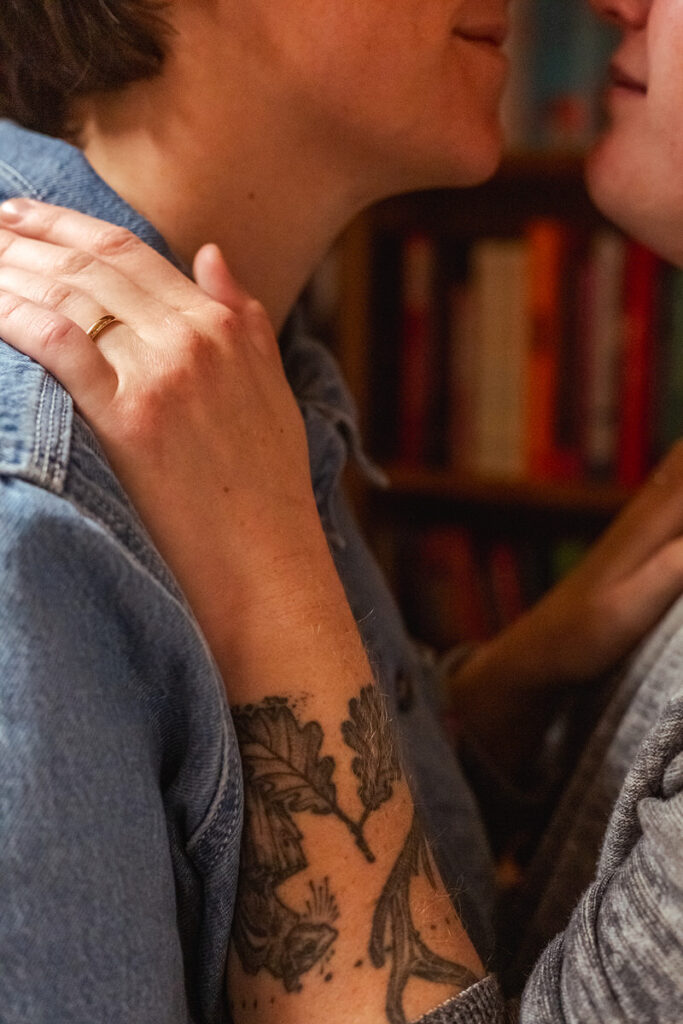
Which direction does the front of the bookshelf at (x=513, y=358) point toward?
toward the camera

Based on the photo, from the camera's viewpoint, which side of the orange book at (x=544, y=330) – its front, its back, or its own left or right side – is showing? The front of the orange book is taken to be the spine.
front
